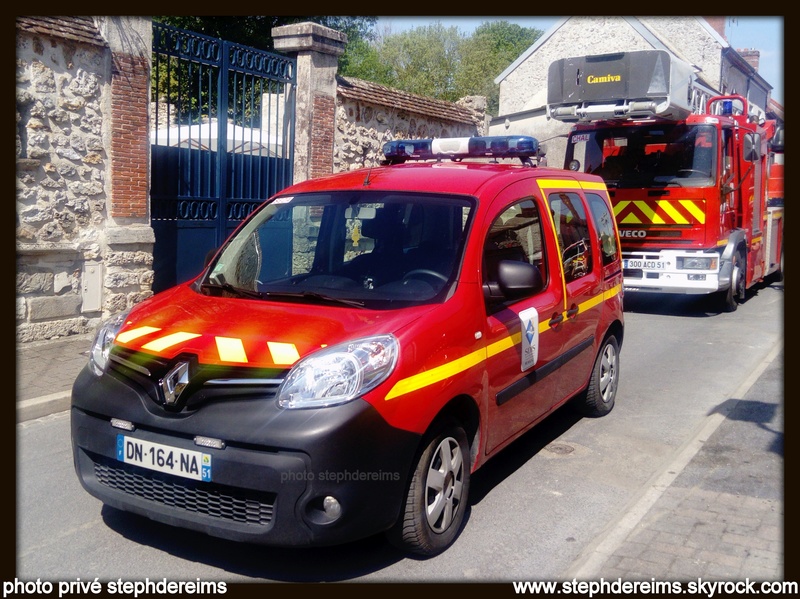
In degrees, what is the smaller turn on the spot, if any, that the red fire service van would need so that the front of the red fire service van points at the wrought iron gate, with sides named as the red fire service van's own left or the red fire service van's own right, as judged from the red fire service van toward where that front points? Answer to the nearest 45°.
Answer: approximately 135° to the red fire service van's own right

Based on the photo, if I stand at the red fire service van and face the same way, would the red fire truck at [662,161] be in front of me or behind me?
behind

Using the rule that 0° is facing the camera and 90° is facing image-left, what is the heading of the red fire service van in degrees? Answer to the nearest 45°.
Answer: approximately 45°

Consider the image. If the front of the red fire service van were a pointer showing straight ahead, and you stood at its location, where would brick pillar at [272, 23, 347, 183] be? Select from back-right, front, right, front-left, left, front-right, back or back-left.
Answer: back-right

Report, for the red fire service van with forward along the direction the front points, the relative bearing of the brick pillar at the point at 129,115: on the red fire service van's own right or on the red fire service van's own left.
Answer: on the red fire service van's own right
